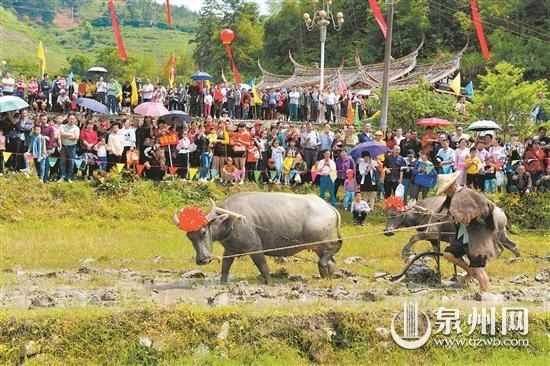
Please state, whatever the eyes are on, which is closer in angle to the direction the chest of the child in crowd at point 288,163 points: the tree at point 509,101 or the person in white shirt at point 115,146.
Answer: the person in white shirt

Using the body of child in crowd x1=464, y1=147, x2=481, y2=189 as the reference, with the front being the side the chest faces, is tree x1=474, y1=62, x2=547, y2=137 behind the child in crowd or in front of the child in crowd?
behind

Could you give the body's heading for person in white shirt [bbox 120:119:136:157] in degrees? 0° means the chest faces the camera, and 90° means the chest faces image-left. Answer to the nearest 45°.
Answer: approximately 0°

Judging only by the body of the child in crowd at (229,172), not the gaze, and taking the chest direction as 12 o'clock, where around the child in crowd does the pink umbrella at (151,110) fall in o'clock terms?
The pink umbrella is roughly at 4 o'clock from the child in crowd.

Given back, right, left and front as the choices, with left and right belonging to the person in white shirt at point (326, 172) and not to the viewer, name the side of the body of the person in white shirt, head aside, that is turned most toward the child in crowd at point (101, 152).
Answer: right

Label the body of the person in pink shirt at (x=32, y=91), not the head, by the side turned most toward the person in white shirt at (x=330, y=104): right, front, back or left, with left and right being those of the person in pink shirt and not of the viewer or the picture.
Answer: left

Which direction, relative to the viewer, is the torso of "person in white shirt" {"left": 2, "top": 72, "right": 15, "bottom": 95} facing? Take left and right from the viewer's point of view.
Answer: facing the viewer

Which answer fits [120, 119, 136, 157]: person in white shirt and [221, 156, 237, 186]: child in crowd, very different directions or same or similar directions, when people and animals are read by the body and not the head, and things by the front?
same or similar directions

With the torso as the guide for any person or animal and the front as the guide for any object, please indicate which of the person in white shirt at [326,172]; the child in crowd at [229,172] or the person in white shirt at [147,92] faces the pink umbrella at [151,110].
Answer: the person in white shirt at [147,92]

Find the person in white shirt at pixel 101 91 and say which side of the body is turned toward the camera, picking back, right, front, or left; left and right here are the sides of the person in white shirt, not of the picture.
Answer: front

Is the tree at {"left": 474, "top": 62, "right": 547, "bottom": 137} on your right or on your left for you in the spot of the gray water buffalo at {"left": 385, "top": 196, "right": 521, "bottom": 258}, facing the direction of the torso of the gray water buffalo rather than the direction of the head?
on your right

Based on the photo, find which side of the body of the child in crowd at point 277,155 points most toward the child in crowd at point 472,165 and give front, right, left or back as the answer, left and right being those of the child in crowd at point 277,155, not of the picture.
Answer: left

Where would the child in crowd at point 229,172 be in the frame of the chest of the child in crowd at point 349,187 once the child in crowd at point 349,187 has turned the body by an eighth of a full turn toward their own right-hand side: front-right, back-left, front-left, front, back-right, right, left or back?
front-right

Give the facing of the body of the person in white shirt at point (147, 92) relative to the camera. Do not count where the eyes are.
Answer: toward the camera

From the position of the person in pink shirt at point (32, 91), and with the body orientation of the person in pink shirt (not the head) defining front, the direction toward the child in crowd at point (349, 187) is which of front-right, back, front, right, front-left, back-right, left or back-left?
front-left

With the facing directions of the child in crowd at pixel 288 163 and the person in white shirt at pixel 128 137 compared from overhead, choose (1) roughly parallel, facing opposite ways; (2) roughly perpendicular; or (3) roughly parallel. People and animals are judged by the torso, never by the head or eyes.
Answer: roughly parallel

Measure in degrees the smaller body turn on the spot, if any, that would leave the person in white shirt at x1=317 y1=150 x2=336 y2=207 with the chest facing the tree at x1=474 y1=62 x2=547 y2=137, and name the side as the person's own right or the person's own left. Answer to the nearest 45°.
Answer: approximately 135° to the person's own left
